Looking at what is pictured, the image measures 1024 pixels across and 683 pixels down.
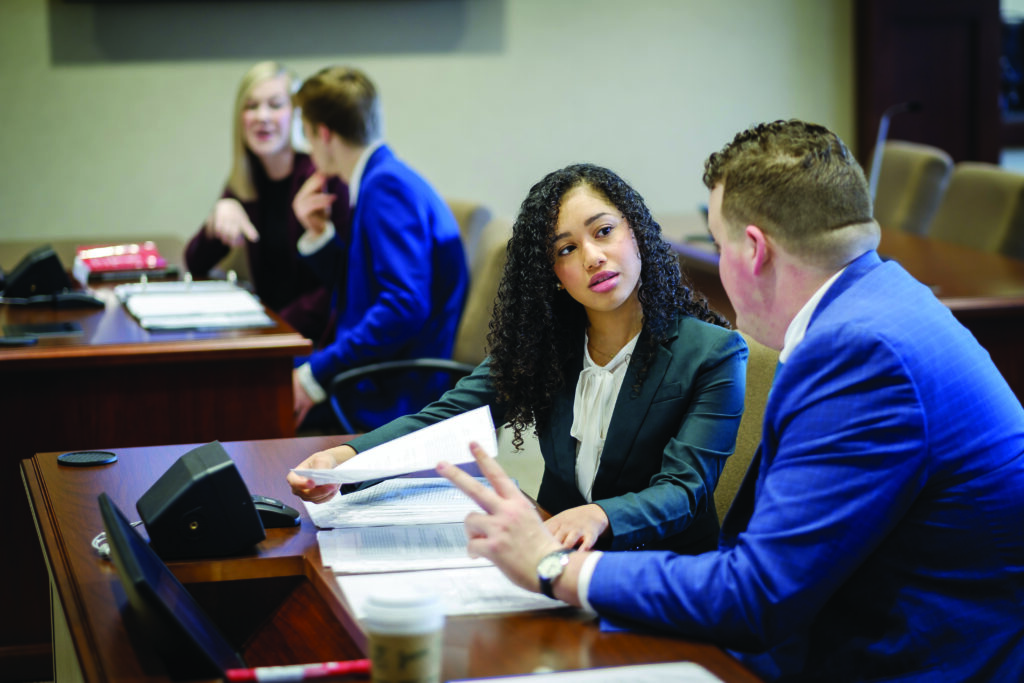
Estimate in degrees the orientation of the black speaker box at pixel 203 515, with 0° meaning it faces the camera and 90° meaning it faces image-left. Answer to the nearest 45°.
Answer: approximately 270°

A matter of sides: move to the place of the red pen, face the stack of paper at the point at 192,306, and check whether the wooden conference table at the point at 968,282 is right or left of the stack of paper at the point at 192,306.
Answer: right

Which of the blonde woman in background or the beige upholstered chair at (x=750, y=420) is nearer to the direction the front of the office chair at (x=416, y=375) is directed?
the blonde woman in background

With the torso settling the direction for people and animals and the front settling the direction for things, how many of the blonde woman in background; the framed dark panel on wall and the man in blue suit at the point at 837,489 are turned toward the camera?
2

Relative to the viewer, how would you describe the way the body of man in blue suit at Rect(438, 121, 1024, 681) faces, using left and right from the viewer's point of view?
facing away from the viewer and to the left of the viewer

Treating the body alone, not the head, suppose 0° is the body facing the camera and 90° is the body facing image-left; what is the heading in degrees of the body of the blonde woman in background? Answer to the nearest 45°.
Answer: approximately 0°

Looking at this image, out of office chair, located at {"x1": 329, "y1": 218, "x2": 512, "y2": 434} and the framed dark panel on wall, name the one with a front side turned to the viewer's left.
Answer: the office chair

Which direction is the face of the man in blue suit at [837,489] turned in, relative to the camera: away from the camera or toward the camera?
away from the camera

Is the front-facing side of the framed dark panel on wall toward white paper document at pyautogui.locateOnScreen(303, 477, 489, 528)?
yes

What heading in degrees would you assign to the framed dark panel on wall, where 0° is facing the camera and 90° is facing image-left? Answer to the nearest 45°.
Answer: approximately 0°
